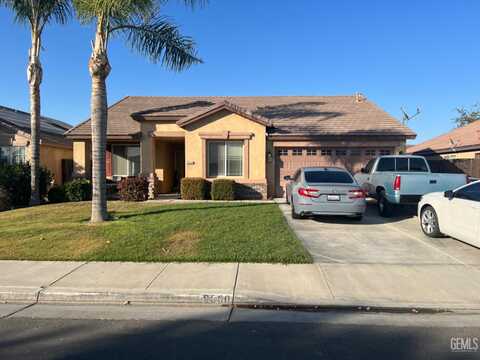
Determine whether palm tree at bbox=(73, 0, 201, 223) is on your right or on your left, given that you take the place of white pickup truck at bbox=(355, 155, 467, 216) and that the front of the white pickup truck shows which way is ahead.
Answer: on your left

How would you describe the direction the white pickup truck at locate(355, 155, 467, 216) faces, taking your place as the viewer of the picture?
facing away from the viewer and to the left of the viewer

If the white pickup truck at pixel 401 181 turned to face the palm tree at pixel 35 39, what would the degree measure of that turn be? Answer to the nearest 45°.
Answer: approximately 45° to its left

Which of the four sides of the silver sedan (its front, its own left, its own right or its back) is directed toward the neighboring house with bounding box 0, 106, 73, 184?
left

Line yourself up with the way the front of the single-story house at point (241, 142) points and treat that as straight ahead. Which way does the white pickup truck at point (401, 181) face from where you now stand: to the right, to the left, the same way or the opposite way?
the opposite way

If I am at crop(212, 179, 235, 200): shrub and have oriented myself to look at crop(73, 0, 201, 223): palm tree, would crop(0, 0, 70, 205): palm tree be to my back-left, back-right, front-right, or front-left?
front-right

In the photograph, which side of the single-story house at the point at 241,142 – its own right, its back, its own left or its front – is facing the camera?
front

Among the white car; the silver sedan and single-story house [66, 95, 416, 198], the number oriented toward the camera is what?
1

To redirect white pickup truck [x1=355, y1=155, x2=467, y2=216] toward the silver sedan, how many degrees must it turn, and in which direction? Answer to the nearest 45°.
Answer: approximately 90° to its left

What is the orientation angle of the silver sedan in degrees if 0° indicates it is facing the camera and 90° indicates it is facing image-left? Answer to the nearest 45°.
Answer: approximately 180°

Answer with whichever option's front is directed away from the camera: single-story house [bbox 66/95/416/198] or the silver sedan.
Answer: the silver sedan

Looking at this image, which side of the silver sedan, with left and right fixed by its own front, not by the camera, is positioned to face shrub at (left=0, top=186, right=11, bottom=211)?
left

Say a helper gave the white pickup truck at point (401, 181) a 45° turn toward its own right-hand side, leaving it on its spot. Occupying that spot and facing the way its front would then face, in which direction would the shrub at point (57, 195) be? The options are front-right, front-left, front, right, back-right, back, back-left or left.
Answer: left

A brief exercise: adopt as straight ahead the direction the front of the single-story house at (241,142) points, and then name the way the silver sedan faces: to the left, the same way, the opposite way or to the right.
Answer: the opposite way

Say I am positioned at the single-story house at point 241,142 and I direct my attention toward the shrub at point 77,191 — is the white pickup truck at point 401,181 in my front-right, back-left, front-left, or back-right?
back-left

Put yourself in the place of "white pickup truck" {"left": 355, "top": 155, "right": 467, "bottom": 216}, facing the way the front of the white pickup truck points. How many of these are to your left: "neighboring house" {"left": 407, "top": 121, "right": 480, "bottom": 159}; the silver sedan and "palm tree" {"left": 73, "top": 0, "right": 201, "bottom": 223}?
2
